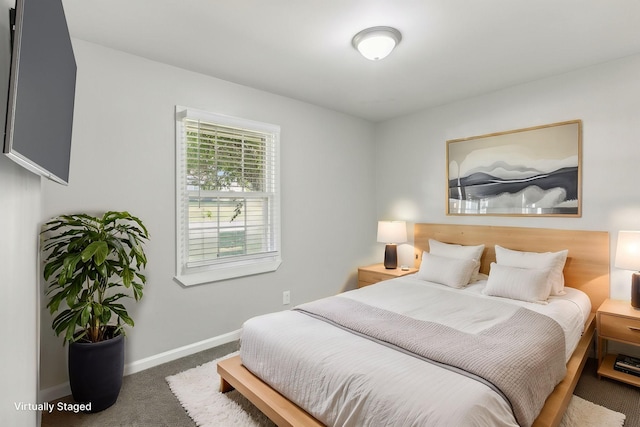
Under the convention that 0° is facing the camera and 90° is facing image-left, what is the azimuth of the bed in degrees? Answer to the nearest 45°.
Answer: approximately 45°

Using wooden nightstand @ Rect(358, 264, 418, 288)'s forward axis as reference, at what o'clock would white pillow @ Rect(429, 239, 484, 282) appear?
The white pillow is roughly at 8 o'clock from the wooden nightstand.

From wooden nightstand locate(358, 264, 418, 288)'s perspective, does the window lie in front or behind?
in front

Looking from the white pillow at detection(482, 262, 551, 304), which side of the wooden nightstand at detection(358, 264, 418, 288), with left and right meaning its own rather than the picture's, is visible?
left

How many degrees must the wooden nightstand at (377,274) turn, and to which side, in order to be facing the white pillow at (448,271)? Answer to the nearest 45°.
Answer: approximately 90° to its left

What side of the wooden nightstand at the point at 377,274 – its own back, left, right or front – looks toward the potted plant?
front

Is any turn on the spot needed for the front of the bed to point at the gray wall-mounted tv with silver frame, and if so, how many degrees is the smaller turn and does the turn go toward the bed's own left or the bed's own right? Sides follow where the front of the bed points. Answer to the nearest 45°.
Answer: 0° — it already faces it

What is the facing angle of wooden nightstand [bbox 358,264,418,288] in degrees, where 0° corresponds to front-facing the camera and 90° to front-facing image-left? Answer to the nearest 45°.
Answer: approximately 45°

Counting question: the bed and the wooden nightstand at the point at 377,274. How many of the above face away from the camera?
0
